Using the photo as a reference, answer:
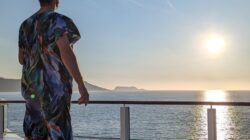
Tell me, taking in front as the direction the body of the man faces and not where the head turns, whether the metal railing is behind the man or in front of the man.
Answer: in front

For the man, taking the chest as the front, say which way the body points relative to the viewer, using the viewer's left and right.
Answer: facing away from the viewer and to the right of the viewer
